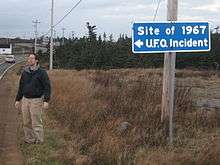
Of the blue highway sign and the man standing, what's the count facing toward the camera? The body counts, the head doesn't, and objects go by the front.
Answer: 2

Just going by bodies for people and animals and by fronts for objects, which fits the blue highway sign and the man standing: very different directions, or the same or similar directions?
same or similar directions

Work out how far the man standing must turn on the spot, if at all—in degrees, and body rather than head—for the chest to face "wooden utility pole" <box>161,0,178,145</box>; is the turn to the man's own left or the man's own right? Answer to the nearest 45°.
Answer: approximately 90° to the man's own left

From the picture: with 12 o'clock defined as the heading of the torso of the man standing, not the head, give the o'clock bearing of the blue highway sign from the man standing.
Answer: The blue highway sign is roughly at 10 o'clock from the man standing.

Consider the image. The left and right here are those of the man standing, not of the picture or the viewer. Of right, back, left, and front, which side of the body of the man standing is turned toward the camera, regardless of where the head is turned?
front

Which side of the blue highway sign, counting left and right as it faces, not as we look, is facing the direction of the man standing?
right

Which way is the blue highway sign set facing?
toward the camera
